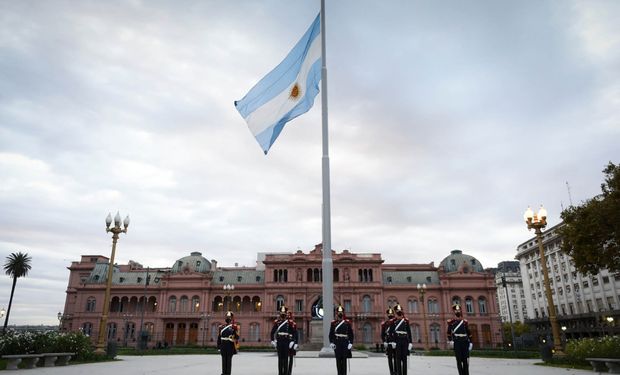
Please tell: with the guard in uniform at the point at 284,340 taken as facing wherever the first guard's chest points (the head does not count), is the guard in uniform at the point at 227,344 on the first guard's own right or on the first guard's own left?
on the first guard's own right

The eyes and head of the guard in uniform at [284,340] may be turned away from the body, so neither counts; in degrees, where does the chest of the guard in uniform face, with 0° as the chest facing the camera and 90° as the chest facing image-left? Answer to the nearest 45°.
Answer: approximately 0°

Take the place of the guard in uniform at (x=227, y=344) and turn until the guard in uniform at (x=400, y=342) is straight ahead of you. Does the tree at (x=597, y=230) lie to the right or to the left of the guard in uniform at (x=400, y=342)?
left

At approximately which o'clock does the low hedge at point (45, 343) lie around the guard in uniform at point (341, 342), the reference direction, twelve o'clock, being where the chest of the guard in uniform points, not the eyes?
The low hedge is roughly at 4 o'clock from the guard in uniform.

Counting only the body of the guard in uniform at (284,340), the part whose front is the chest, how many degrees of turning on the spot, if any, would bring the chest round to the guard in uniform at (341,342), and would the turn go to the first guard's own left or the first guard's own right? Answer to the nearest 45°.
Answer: approximately 90° to the first guard's own left

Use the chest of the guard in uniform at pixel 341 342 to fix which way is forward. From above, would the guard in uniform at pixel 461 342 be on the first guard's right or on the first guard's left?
on the first guard's left

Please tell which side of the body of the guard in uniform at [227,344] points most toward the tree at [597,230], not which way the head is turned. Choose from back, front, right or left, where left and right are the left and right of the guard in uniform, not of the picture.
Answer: left

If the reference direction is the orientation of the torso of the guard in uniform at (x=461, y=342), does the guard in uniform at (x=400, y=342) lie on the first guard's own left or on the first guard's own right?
on the first guard's own right
